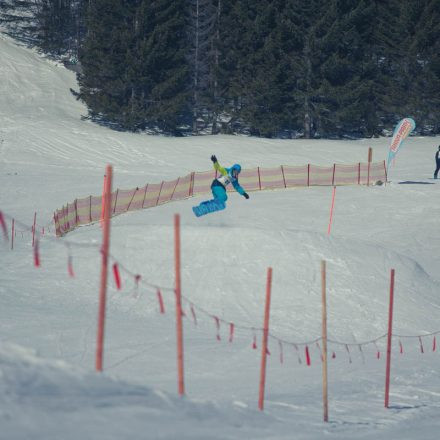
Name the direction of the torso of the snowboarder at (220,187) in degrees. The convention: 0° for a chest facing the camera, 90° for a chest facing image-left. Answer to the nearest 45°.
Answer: approximately 315°
